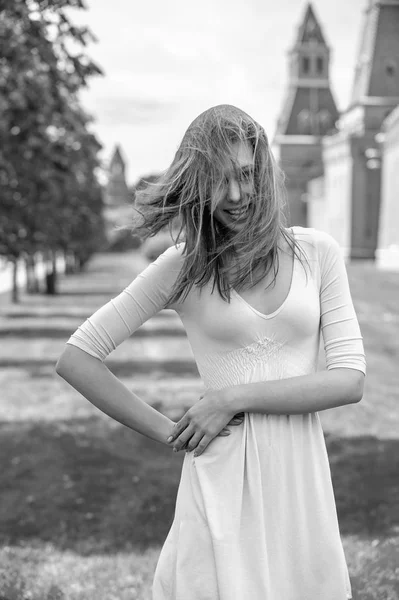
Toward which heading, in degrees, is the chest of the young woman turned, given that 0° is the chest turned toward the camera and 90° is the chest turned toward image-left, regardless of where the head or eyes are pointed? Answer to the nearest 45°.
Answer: approximately 0°

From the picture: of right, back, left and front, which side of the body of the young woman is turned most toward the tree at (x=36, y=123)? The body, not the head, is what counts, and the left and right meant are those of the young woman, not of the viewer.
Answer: back
